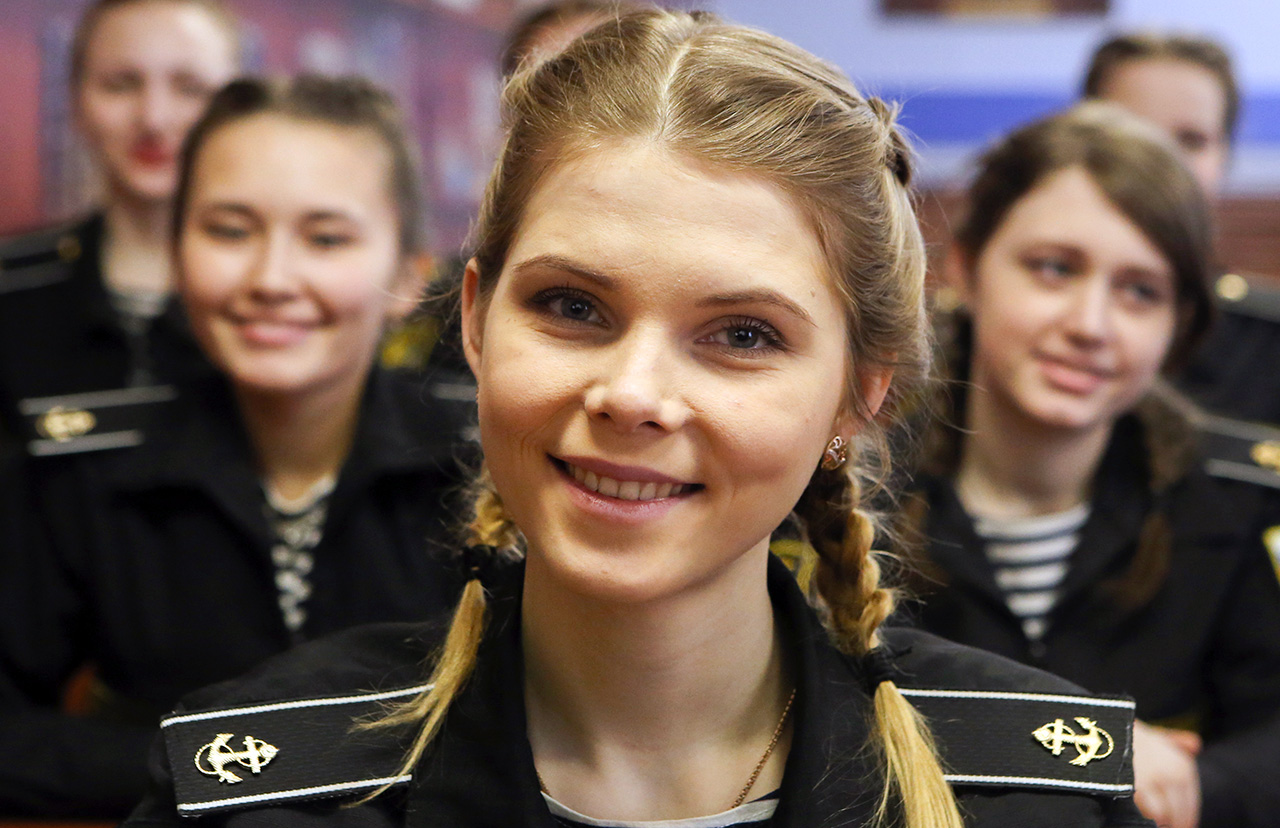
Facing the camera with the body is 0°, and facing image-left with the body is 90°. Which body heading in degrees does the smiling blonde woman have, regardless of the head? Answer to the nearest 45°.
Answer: approximately 0°

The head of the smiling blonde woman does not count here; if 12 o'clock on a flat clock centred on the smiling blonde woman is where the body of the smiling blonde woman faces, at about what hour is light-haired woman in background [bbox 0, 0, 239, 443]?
The light-haired woman in background is roughly at 5 o'clock from the smiling blonde woman.

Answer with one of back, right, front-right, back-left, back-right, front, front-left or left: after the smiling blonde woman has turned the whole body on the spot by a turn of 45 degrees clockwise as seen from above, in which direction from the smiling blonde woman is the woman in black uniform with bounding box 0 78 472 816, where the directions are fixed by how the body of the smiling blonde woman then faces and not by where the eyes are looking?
right

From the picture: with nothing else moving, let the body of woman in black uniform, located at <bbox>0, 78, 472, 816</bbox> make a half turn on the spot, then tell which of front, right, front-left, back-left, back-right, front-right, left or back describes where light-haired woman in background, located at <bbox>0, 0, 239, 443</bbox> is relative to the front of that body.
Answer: front

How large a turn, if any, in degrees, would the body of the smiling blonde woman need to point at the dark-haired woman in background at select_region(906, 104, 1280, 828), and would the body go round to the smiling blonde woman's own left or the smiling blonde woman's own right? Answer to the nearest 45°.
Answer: approximately 135° to the smiling blonde woman's own left
